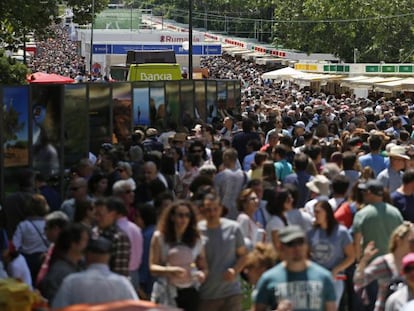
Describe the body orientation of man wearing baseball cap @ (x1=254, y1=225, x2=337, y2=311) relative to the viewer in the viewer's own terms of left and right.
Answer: facing the viewer

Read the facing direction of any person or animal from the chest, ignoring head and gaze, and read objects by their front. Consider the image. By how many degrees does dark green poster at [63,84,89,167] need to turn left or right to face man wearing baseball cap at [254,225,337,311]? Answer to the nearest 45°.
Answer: approximately 45° to its right

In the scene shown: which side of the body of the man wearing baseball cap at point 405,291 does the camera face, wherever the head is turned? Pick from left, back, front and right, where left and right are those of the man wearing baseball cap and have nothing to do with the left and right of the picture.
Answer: front

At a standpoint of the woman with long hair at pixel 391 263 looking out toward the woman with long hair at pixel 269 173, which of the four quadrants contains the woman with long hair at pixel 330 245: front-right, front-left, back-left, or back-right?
front-left

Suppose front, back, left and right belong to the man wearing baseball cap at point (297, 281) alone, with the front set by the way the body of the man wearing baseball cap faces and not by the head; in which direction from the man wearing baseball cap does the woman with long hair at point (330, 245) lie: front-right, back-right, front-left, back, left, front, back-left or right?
back

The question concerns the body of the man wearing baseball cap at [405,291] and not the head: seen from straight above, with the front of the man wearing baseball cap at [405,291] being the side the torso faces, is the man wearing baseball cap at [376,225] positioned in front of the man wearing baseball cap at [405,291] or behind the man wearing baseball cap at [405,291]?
behind

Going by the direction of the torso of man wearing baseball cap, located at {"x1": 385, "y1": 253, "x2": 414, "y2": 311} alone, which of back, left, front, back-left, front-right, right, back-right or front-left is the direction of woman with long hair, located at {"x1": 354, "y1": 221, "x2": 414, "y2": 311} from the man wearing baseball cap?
back

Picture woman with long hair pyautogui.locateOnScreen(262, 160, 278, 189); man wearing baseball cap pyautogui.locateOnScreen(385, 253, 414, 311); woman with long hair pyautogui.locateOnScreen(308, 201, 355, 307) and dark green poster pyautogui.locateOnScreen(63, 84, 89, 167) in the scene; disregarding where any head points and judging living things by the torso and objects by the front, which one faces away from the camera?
woman with long hair pyautogui.locateOnScreen(262, 160, 278, 189)

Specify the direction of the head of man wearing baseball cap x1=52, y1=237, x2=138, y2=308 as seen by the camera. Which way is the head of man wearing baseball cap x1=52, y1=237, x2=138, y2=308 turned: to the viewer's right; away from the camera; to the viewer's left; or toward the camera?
away from the camera
